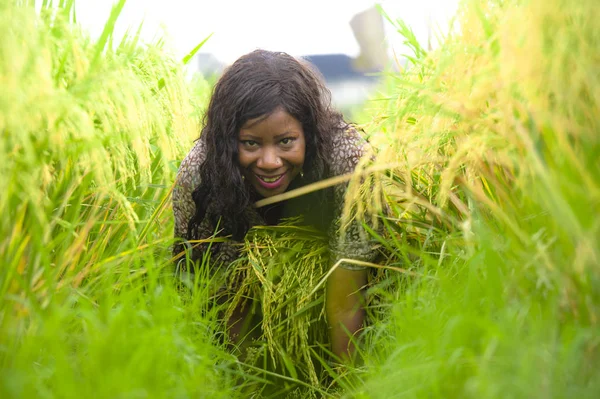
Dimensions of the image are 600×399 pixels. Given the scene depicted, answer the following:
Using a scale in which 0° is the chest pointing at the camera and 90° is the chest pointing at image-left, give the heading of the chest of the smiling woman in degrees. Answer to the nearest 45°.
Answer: approximately 0°
